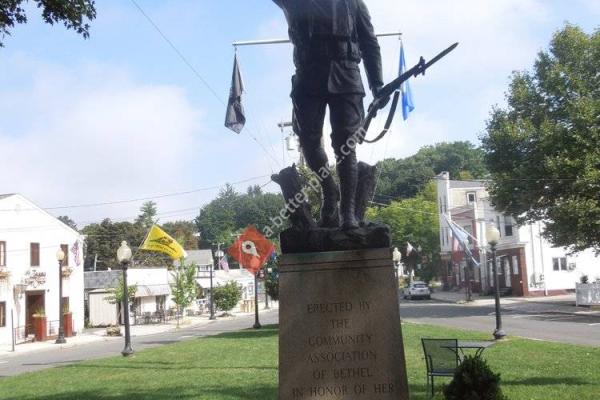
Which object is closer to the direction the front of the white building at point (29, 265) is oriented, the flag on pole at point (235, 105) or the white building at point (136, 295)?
the flag on pole

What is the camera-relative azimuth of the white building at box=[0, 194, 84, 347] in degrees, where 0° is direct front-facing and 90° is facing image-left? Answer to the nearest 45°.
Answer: approximately 315°

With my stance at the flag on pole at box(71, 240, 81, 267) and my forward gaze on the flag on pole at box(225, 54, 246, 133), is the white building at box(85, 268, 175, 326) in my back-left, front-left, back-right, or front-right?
back-left

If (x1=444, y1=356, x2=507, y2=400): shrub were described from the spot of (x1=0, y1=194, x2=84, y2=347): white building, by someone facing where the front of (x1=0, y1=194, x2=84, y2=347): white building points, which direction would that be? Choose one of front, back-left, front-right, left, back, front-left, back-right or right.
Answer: front-right

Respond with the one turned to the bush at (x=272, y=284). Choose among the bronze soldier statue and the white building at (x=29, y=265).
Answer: the white building

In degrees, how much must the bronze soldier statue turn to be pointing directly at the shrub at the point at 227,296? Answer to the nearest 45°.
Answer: approximately 180°

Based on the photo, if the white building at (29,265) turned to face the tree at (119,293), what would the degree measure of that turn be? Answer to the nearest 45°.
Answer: approximately 90° to its left
